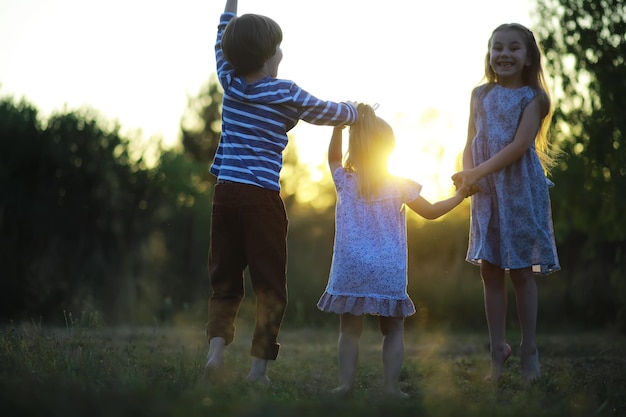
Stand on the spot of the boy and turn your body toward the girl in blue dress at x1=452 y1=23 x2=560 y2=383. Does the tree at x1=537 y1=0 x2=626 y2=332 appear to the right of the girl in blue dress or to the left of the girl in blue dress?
left

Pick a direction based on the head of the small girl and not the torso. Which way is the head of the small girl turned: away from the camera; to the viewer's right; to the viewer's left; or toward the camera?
away from the camera

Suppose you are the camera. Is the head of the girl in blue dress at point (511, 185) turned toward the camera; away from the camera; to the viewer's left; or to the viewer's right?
toward the camera

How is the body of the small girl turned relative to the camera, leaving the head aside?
away from the camera

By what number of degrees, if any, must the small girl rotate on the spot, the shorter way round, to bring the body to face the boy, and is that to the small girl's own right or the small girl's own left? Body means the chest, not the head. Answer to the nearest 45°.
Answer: approximately 90° to the small girl's own left

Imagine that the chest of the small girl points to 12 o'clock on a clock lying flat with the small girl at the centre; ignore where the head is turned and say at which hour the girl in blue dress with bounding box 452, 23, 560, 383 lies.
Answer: The girl in blue dress is roughly at 2 o'clock from the small girl.

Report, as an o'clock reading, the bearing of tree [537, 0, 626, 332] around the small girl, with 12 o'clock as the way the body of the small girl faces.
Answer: The tree is roughly at 1 o'clock from the small girl.

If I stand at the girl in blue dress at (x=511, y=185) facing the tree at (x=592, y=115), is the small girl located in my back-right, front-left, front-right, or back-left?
back-left
